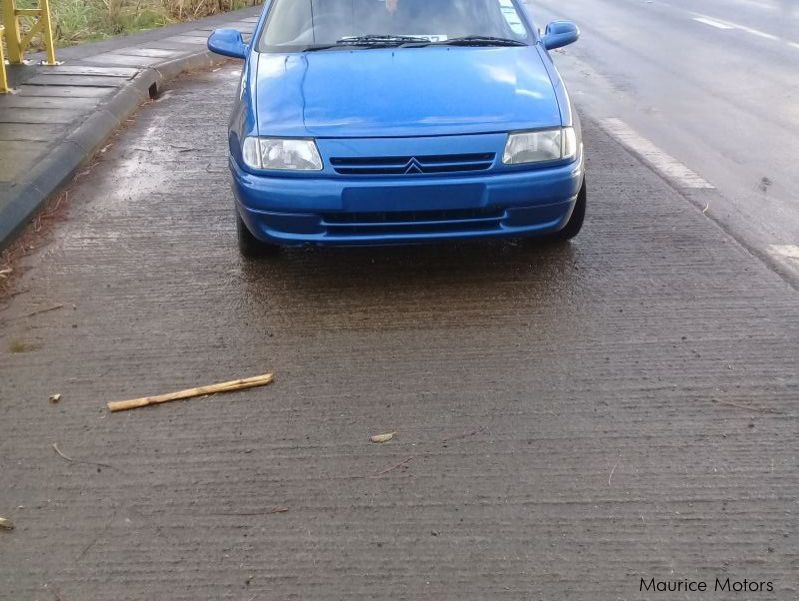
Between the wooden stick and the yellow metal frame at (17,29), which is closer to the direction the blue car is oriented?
the wooden stick

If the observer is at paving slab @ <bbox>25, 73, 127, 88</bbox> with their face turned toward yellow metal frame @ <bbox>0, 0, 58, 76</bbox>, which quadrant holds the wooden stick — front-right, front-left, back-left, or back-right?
back-left

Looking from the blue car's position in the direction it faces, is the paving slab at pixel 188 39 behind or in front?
behind

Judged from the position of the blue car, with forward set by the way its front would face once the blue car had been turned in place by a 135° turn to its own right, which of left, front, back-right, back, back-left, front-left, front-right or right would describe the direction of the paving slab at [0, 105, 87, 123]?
front

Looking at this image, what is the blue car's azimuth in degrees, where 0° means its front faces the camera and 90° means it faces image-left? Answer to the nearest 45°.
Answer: approximately 0°

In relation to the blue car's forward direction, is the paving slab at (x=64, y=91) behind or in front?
behind

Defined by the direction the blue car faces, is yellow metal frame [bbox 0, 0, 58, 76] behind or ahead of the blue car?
behind

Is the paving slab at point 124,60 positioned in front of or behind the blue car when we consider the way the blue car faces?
behind

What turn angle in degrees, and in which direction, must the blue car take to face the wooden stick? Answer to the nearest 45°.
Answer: approximately 45° to its right

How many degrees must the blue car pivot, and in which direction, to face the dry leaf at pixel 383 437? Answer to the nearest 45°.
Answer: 0° — it already faces it

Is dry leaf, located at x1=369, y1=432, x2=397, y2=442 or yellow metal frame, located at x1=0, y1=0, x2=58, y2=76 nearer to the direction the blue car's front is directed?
the dry leaf

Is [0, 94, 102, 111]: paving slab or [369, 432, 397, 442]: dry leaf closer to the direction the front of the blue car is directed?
the dry leaf

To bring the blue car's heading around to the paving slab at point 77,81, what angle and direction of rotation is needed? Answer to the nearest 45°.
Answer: approximately 135° to its right

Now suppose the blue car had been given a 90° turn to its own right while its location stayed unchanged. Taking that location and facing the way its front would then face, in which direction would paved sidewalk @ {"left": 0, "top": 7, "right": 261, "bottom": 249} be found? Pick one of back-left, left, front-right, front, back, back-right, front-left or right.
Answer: front-right
